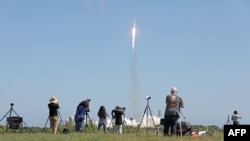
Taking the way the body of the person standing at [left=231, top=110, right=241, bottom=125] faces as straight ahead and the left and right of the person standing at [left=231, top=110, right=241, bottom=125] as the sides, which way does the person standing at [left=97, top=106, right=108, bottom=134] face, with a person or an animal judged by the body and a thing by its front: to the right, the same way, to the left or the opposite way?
the same way

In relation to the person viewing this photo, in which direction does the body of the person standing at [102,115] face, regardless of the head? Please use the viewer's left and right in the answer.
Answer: facing away from the viewer

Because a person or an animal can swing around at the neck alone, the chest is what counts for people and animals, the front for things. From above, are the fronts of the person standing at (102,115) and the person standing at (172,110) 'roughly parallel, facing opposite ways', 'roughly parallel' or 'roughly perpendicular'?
roughly parallel

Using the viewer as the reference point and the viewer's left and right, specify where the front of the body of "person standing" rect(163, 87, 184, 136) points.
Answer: facing away from the viewer

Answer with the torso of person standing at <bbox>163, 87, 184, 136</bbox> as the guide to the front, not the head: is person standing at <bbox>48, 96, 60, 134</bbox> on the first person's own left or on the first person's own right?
on the first person's own left

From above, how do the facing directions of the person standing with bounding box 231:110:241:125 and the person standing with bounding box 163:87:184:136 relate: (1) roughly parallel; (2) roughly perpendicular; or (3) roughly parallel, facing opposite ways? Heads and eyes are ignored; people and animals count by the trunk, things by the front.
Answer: roughly parallel

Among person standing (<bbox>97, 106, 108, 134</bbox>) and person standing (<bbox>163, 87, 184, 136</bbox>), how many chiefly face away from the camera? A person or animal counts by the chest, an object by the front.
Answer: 2

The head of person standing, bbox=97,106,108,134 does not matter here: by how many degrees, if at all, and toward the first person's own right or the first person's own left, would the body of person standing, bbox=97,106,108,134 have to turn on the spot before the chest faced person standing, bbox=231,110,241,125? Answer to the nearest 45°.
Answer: approximately 90° to the first person's own right

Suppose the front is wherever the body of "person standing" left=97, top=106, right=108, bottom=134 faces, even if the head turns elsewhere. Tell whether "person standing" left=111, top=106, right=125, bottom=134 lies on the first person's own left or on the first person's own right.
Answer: on the first person's own right

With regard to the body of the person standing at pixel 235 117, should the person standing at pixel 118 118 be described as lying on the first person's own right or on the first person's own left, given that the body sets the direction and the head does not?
on the first person's own left

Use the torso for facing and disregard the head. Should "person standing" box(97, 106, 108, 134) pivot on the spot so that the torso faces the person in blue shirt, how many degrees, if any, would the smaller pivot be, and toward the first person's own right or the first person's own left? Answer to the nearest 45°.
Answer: approximately 135° to the first person's own left

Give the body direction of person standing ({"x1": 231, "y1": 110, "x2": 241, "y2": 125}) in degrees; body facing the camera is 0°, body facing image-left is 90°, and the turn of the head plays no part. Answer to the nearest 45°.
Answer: approximately 180°

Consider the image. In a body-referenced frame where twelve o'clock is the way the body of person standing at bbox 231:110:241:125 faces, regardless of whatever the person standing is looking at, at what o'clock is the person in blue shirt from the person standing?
The person in blue shirt is roughly at 8 o'clock from the person standing.
